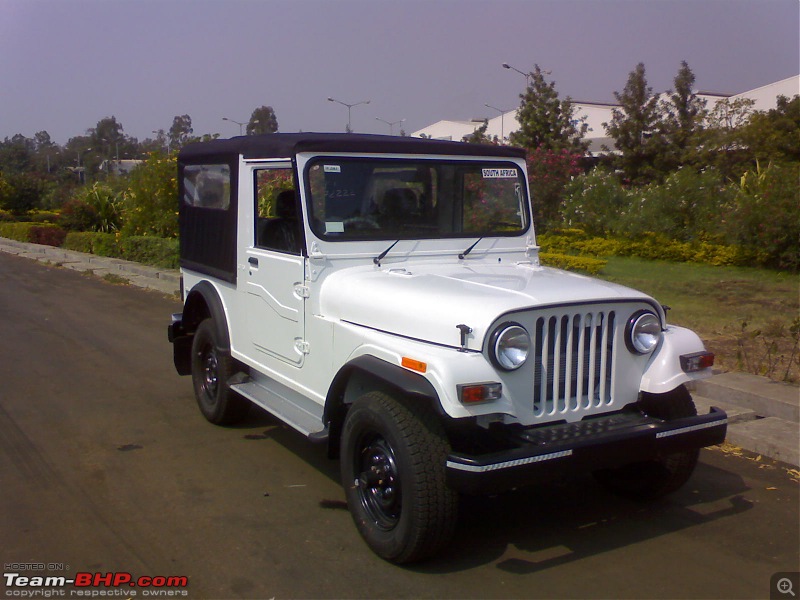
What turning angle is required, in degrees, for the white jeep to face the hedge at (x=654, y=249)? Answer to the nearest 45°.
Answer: approximately 135° to its left

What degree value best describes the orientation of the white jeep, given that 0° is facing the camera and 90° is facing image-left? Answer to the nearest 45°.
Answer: approximately 315°

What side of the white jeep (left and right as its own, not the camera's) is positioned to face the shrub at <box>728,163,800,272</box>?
left

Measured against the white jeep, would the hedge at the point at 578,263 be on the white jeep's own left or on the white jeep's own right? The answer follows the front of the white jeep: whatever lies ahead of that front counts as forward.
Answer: on the white jeep's own left

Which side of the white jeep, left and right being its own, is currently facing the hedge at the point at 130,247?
back

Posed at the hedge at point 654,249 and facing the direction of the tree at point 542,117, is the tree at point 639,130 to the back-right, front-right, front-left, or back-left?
front-right

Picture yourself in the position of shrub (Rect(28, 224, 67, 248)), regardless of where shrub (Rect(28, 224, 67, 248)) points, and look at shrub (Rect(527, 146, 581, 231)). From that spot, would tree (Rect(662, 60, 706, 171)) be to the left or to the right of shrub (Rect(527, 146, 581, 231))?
left

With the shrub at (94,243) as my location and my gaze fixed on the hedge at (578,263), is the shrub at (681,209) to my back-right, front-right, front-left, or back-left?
front-left

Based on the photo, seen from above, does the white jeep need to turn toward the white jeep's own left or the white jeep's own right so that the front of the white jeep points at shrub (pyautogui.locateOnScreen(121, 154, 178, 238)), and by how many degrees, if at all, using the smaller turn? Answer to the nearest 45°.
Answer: approximately 180°

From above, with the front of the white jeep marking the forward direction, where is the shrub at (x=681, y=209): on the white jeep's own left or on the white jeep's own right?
on the white jeep's own left

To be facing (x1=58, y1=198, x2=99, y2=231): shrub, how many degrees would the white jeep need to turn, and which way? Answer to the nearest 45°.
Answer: approximately 180°

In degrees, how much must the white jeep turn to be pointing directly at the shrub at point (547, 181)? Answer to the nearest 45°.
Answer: approximately 135° to its left

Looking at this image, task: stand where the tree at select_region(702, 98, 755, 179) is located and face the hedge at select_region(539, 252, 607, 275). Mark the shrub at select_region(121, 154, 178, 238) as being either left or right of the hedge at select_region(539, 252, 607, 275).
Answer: right

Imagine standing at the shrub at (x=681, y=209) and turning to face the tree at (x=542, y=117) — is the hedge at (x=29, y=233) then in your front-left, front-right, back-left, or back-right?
front-left

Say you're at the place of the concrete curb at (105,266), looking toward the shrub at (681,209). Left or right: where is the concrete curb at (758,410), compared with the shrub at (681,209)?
right
